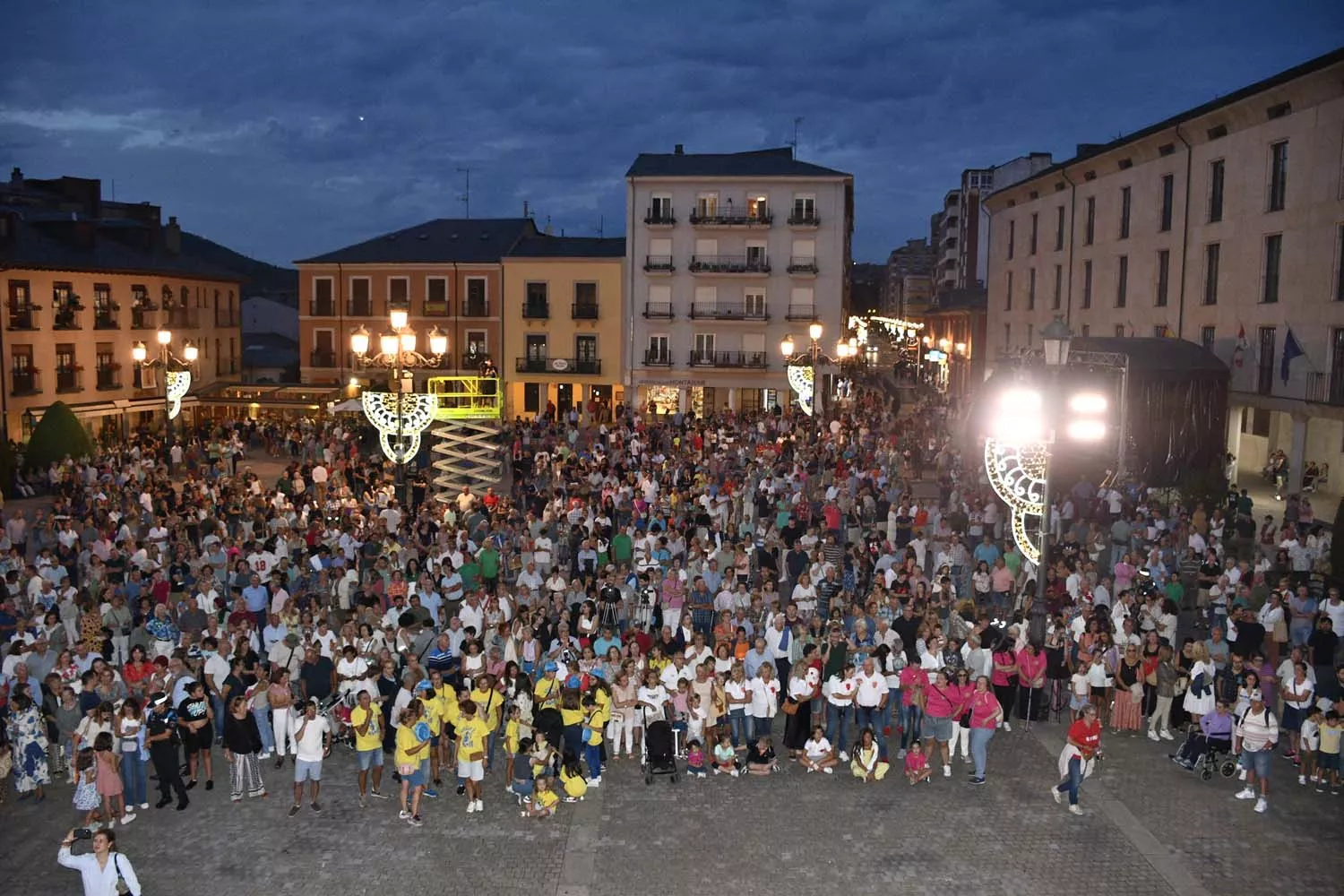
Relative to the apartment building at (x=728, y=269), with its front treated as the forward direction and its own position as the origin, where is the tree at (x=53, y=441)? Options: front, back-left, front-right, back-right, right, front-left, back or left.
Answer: front-right

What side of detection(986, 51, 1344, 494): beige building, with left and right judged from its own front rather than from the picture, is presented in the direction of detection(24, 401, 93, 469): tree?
front

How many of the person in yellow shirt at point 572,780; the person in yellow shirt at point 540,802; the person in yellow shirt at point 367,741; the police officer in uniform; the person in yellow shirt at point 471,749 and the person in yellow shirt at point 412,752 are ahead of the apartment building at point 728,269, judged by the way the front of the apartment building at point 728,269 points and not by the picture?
6

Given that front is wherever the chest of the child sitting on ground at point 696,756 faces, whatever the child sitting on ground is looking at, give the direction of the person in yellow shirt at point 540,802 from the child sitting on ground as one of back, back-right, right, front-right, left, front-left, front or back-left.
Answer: front-right

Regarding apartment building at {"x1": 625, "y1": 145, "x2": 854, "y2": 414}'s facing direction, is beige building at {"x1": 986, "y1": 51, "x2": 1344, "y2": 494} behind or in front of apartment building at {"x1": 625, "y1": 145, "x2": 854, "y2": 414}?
in front

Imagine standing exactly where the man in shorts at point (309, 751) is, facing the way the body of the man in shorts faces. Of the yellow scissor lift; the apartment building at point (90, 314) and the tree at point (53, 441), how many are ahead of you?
0

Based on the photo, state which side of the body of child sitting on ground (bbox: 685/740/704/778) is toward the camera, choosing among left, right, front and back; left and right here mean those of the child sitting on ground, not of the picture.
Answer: front

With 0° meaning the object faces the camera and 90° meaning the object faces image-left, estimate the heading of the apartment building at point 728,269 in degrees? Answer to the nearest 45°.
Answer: approximately 0°

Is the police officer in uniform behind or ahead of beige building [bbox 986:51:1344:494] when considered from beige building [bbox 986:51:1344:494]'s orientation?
ahead

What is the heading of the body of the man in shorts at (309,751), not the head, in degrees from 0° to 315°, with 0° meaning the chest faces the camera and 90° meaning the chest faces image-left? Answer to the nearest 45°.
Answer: approximately 0°

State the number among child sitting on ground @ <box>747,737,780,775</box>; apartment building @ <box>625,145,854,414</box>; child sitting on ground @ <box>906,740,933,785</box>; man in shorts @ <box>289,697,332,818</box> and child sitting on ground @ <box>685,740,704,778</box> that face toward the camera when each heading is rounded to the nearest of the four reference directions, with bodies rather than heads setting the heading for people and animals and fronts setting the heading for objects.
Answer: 5

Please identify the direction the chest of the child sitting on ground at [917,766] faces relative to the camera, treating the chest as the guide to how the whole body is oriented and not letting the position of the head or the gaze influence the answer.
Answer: toward the camera

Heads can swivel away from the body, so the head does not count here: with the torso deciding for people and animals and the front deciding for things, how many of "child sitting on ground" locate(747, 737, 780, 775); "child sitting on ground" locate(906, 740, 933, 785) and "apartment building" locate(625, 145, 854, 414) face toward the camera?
3

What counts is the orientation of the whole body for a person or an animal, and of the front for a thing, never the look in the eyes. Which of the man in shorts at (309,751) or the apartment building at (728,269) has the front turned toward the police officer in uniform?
the apartment building

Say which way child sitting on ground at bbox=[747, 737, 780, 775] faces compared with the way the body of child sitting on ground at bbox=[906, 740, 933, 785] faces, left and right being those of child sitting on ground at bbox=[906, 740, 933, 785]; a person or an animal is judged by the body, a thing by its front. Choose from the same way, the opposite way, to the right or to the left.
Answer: the same way

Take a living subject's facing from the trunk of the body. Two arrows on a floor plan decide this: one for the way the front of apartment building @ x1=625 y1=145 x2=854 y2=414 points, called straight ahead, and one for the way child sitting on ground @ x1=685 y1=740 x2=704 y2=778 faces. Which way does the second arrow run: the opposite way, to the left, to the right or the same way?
the same way
